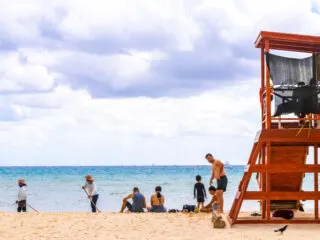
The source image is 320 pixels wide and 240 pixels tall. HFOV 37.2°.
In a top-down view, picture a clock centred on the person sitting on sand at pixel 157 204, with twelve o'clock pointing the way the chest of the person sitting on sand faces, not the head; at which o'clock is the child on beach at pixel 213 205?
The child on beach is roughly at 4 o'clock from the person sitting on sand.

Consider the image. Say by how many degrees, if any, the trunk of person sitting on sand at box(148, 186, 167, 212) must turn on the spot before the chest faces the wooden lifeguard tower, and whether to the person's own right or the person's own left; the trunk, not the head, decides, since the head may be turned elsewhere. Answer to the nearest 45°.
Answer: approximately 135° to the person's own right

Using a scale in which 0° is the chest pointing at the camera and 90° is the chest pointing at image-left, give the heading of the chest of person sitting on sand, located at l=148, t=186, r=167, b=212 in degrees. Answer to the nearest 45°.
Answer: approximately 180°
